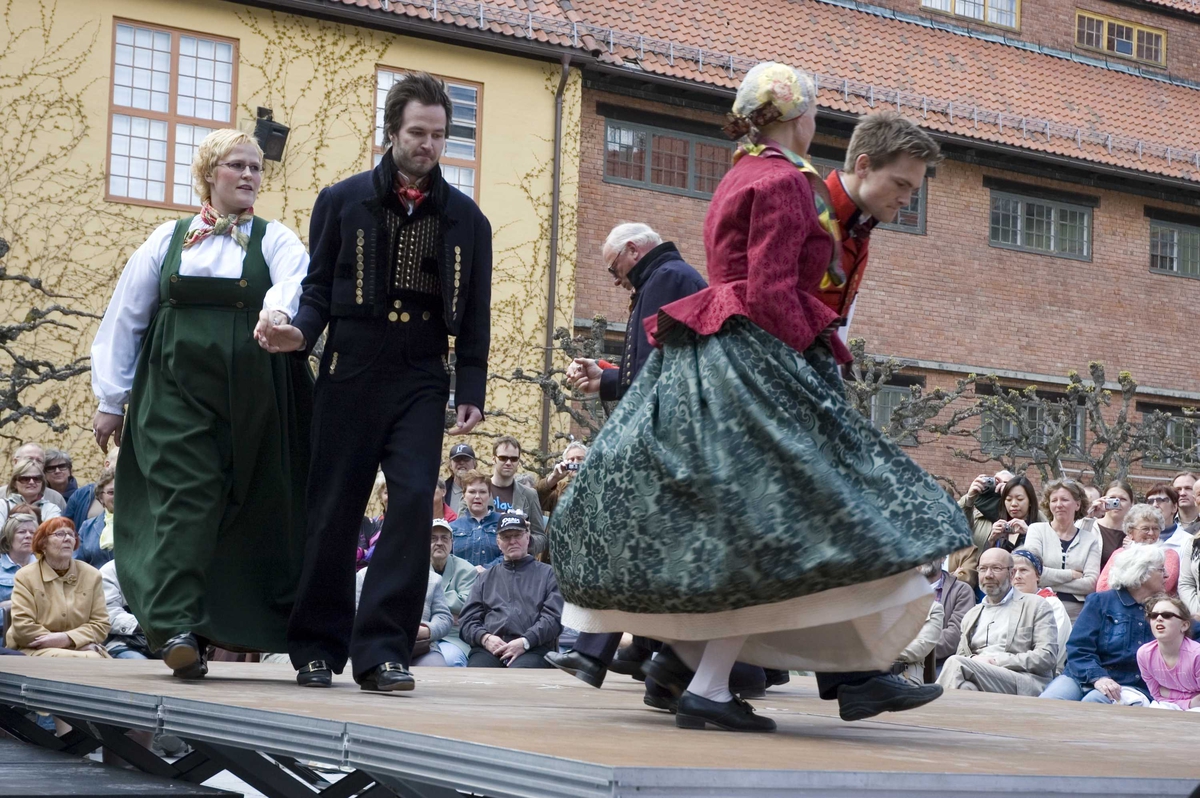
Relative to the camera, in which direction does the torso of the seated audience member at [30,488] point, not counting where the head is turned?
toward the camera

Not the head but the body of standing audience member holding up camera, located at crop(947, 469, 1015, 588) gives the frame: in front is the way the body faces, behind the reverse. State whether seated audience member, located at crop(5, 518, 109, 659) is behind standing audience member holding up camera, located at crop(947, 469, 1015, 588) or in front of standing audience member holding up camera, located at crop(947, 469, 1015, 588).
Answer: in front

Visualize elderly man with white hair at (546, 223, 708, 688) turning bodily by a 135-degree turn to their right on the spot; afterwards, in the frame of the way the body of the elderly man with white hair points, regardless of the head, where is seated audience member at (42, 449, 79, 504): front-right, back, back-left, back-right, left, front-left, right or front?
left

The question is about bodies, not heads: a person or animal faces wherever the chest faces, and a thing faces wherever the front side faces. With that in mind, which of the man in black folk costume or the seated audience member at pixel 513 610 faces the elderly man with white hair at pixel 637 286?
the seated audience member

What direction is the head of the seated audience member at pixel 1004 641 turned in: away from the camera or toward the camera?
toward the camera

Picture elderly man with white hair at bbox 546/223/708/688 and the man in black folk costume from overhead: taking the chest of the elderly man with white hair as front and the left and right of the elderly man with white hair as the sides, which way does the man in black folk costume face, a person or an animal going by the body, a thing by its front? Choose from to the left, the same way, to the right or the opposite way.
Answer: to the left

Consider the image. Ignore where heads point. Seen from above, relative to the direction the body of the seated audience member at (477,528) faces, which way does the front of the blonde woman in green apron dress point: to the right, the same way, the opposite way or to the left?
the same way

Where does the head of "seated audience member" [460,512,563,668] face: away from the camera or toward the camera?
toward the camera

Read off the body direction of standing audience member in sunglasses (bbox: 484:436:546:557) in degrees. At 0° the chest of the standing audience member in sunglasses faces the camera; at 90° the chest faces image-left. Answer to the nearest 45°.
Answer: approximately 0°

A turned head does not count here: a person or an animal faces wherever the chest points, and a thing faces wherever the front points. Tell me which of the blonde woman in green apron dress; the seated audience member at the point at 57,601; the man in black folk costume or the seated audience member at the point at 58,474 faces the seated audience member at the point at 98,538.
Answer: the seated audience member at the point at 58,474

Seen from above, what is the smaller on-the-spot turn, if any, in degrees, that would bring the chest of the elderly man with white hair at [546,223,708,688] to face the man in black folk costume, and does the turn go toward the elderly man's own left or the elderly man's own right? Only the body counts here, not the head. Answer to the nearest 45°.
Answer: approximately 45° to the elderly man's own left

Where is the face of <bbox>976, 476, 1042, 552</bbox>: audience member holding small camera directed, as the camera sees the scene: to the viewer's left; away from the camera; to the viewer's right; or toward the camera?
toward the camera

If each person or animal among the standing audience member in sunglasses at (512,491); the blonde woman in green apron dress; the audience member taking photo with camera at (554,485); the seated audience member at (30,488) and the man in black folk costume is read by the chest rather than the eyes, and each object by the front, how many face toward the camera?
5

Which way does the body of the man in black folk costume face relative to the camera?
toward the camera

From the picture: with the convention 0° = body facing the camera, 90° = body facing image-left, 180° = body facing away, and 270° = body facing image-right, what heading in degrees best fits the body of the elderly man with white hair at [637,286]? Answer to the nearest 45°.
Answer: approximately 90°
